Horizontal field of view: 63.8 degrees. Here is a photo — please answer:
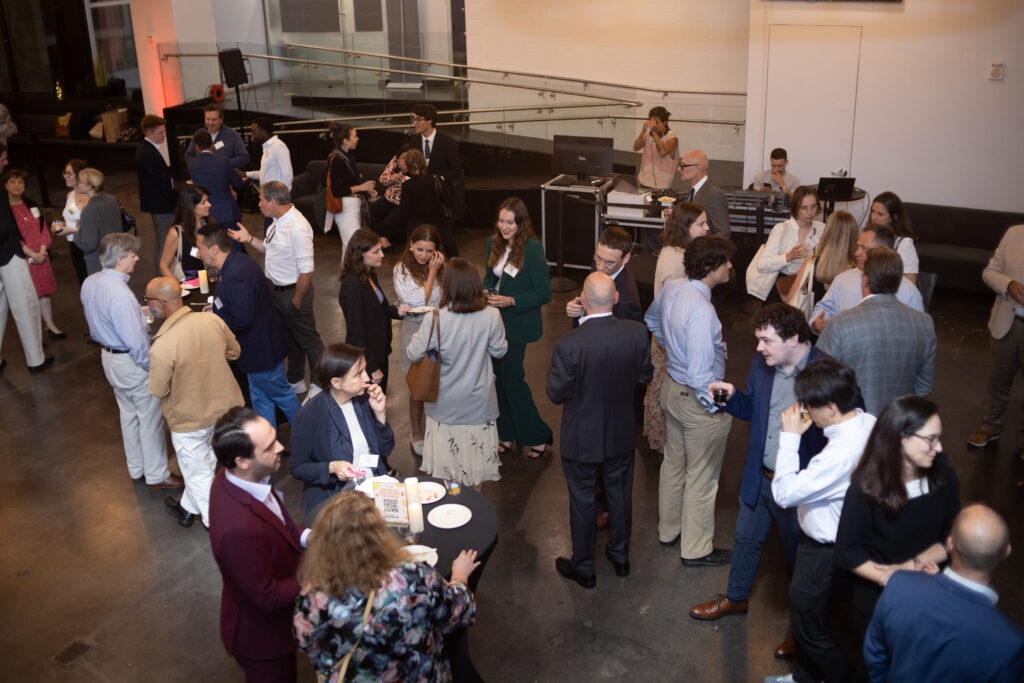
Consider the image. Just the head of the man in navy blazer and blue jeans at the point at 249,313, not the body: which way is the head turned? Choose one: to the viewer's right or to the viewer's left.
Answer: to the viewer's left

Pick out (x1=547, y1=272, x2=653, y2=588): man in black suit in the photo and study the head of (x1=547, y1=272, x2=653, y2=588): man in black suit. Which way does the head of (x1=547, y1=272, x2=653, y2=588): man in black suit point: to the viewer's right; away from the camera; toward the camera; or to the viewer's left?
away from the camera

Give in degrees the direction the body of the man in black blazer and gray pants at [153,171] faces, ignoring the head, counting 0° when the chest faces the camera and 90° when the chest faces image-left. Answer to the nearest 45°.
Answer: approximately 270°

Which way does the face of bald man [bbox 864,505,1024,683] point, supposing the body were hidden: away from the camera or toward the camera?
away from the camera

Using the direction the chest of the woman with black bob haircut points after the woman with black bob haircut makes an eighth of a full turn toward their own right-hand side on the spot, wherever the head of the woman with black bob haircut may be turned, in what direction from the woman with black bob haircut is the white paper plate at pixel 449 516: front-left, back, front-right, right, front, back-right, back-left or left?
front-left

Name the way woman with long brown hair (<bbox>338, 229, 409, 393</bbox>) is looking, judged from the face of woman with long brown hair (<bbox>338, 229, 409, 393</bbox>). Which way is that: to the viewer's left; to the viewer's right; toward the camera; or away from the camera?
to the viewer's right

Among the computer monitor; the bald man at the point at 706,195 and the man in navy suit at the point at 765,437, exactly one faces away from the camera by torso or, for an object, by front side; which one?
the computer monitor

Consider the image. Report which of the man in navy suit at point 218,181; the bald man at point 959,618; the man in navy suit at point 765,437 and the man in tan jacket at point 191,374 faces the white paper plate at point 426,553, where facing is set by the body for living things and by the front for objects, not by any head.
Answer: the man in navy suit at point 765,437

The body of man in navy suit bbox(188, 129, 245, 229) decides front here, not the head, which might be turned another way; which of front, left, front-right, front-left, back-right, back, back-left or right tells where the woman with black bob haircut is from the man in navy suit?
back

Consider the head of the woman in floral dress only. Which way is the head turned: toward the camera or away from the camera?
away from the camera

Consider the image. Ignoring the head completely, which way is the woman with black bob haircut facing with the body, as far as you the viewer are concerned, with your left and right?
facing the viewer and to the right of the viewer

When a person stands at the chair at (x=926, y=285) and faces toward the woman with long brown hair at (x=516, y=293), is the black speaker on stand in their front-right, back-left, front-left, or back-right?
front-right

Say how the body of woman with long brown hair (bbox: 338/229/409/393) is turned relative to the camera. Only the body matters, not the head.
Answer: to the viewer's right

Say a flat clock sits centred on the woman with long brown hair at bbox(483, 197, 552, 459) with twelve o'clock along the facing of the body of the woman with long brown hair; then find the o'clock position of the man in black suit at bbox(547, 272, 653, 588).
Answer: The man in black suit is roughly at 10 o'clock from the woman with long brown hair.

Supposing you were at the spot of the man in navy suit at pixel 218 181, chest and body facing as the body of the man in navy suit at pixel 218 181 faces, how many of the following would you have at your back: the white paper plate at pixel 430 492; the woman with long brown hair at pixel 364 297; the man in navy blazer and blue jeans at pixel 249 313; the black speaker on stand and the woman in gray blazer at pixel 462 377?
4

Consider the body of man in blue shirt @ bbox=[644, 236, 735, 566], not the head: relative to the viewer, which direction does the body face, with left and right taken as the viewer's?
facing away from the viewer and to the right of the viewer

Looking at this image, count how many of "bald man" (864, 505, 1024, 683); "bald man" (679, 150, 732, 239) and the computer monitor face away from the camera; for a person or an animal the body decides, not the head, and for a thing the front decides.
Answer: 2
